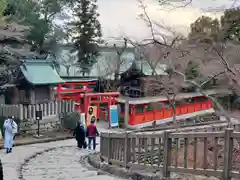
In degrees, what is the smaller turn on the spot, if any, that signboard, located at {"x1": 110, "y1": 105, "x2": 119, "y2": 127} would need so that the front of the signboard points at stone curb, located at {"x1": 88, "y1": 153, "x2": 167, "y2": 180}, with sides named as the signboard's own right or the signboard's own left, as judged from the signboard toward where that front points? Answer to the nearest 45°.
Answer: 0° — it already faces it

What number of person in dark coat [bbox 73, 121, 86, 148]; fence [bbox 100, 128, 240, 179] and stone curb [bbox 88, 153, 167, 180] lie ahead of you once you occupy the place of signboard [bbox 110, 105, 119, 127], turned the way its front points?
3

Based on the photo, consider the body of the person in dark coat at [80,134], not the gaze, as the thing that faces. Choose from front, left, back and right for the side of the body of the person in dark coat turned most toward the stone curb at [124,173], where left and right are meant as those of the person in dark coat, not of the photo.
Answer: back

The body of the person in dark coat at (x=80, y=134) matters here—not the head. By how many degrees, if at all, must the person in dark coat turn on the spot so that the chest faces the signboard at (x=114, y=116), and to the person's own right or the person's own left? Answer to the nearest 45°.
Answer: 0° — they already face it

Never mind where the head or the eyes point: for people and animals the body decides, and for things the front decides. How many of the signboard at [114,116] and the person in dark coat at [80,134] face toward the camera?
1

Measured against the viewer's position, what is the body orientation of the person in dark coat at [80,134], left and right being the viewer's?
facing away from the viewer

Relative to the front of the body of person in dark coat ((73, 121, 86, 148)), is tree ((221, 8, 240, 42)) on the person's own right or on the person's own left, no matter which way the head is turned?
on the person's own right

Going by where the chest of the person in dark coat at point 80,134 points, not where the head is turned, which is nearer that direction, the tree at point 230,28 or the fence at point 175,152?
the tree

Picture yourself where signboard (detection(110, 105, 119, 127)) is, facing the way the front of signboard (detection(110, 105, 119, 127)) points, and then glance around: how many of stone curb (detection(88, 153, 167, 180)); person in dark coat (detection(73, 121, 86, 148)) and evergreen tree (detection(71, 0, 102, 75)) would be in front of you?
2

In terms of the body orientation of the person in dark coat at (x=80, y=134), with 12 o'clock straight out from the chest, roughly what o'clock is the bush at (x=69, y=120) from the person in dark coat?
The bush is roughly at 12 o'clock from the person in dark coat.

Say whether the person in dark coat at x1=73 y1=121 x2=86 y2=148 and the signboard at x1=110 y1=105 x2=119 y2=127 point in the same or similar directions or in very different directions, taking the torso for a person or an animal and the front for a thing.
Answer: very different directions
